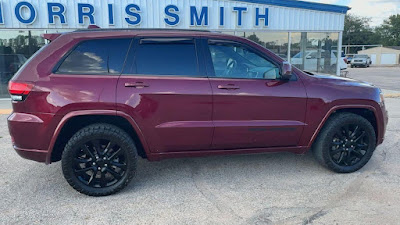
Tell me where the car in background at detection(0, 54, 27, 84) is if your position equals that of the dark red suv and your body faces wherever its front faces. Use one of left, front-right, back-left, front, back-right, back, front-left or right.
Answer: back-left

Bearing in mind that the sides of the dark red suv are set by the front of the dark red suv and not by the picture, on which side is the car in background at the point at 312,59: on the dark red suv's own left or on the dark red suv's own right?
on the dark red suv's own left

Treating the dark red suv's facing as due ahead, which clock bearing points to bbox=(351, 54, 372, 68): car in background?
The car in background is roughly at 10 o'clock from the dark red suv.

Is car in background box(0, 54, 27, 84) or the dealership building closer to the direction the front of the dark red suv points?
the dealership building

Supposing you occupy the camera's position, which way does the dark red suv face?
facing to the right of the viewer

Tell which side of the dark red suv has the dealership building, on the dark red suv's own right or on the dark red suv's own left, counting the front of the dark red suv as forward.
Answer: on the dark red suv's own left
